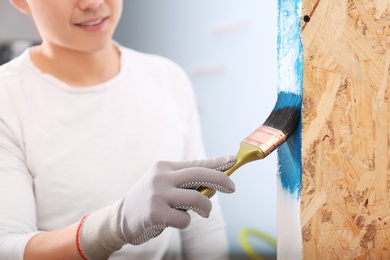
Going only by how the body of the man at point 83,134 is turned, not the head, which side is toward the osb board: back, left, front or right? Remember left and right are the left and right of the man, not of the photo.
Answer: left

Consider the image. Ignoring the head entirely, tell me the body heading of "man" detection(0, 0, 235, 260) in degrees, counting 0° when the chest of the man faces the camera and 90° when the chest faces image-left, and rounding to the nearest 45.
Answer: approximately 315°
